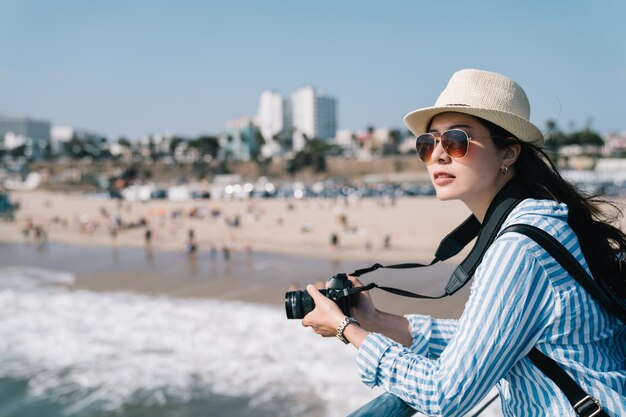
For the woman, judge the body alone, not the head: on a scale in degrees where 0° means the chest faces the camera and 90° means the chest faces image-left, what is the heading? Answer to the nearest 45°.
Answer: approximately 90°

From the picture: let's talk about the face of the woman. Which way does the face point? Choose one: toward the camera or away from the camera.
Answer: toward the camera
